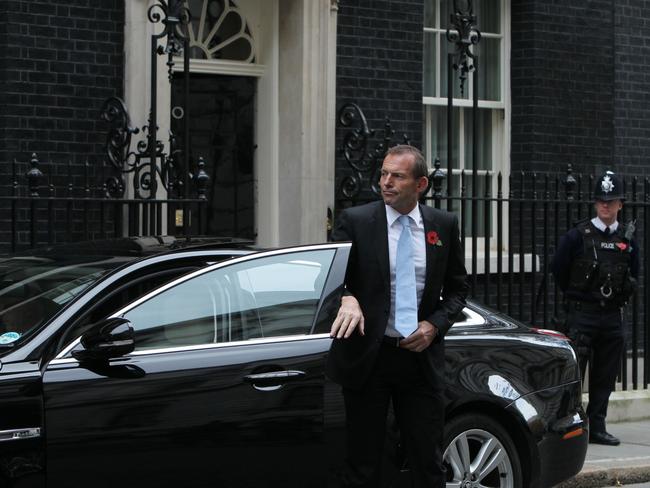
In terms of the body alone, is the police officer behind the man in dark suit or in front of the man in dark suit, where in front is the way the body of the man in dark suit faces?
behind

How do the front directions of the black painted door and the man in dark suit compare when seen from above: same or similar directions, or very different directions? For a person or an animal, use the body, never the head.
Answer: same or similar directions

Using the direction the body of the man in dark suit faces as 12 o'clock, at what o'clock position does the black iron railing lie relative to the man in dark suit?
The black iron railing is roughly at 5 o'clock from the man in dark suit.

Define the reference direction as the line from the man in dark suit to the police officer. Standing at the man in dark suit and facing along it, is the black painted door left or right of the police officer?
left

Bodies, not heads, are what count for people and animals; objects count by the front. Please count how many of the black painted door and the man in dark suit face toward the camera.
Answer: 2

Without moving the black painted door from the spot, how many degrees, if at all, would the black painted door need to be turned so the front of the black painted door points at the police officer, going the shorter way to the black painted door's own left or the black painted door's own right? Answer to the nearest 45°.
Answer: approximately 45° to the black painted door's own left

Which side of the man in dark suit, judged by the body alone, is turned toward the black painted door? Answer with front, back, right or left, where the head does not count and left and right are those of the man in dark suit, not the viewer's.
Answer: back

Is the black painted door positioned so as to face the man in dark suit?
yes

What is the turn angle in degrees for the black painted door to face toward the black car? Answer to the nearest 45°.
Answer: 0° — it already faces it

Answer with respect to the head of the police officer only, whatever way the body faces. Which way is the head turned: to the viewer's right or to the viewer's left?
to the viewer's left

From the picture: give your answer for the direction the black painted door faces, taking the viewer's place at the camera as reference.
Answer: facing the viewer

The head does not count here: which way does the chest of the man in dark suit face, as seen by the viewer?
toward the camera
